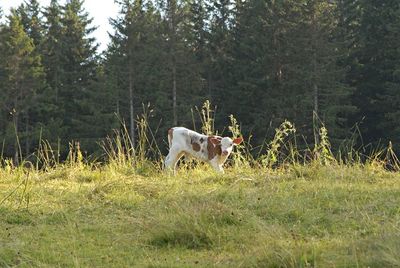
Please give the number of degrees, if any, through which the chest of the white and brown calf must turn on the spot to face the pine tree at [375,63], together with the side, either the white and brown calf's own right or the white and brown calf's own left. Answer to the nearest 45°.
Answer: approximately 45° to the white and brown calf's own left

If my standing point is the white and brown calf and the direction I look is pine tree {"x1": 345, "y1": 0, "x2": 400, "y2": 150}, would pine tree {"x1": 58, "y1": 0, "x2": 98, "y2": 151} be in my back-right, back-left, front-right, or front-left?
front-left

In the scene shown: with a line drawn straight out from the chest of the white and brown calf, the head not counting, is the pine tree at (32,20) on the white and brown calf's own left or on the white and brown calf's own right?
on the white and brown calf's own left

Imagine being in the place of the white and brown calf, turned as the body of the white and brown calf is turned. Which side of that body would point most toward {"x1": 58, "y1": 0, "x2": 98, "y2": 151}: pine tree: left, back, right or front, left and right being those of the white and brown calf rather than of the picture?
left

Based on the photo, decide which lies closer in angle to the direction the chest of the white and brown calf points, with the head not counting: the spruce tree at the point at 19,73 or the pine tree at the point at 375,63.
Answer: the pine tree

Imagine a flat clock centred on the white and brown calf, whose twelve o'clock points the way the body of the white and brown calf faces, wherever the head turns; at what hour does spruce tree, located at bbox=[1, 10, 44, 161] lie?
The spruce tree is roughly at 8 o'clock from the white and brown calf.

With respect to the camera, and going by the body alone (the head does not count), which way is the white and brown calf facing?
to the viewer's right
